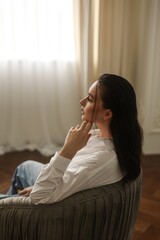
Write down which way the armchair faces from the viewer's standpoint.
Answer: facing to the left of the viewer

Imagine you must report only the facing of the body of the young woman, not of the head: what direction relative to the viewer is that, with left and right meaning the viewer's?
facing to the left of the viewer

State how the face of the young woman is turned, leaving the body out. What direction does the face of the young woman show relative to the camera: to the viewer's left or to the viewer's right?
to the viewer's left
